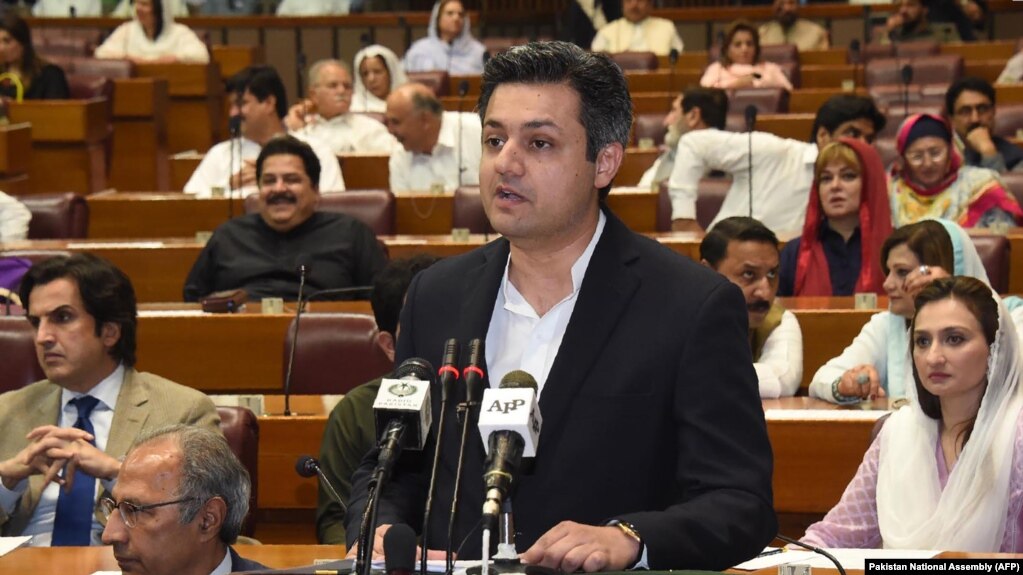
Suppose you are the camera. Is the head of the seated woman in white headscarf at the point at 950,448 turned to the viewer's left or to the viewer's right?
to the viewer's left

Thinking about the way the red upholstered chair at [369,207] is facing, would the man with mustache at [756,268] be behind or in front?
in front

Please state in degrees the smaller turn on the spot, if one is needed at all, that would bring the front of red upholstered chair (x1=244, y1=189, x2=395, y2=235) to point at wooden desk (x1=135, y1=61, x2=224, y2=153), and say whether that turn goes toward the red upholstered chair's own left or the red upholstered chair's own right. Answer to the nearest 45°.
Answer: approximately 180°

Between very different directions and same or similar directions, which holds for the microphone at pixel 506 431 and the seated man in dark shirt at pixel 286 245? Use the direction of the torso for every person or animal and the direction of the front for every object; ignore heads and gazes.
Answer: very different directions

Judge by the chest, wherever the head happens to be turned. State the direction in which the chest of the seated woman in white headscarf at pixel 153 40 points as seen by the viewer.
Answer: toward the camera

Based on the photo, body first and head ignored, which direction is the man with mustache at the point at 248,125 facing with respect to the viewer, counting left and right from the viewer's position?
facing the viewer and to the left of the viewer

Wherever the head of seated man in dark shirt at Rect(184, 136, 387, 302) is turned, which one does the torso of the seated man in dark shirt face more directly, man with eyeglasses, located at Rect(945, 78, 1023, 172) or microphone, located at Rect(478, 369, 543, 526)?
the microphone

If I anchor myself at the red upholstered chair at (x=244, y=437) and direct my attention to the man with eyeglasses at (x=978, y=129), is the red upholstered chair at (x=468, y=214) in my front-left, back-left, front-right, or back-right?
front-left

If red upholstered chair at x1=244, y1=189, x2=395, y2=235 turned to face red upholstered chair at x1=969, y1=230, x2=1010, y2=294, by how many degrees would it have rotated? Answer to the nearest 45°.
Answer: approximately 45° to its left

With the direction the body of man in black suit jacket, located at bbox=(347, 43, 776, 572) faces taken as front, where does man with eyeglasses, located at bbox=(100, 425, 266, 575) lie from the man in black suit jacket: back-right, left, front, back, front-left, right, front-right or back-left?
right
